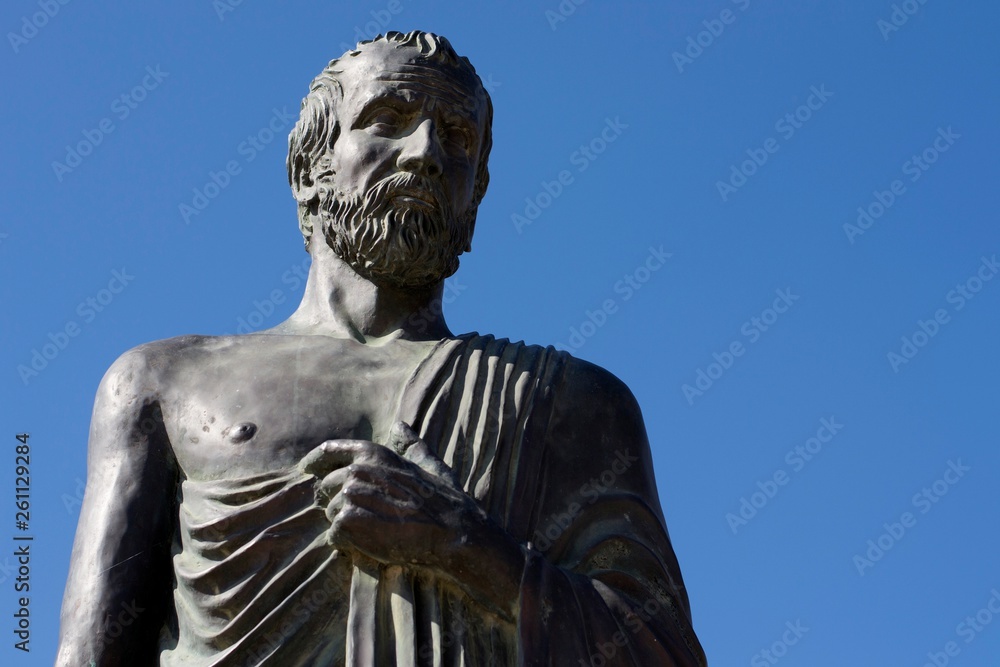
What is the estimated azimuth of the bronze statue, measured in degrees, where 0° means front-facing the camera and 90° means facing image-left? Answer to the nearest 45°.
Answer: approximately 0°
